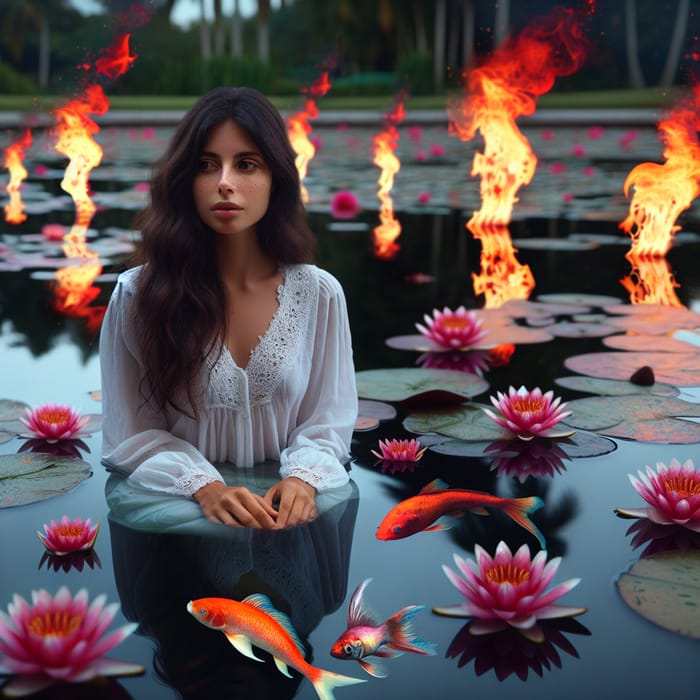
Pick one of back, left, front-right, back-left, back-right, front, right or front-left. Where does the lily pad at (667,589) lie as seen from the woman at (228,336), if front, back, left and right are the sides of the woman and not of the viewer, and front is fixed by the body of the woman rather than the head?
front-left

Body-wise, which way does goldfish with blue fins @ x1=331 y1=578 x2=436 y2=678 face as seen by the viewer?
to the viewer's left

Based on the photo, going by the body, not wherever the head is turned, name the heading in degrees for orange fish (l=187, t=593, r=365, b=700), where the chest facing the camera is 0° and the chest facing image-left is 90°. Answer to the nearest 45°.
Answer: approximately 90°

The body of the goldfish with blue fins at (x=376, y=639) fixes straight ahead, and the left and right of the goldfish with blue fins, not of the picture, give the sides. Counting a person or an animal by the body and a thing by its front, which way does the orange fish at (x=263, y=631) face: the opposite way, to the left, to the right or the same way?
the same way

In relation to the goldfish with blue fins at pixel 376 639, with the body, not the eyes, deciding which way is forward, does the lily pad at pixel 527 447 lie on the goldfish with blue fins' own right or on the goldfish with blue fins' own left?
on the goldfish with blue fins' own right

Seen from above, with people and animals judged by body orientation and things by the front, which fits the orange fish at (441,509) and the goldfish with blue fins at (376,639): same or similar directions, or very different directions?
same or similar directions

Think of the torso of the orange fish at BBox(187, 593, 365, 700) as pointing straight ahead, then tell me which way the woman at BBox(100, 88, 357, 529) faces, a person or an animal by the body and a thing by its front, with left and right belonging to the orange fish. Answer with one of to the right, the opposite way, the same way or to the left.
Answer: to the left

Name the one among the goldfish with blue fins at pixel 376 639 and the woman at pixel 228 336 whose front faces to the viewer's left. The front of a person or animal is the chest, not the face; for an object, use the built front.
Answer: the goldfish with blue fins

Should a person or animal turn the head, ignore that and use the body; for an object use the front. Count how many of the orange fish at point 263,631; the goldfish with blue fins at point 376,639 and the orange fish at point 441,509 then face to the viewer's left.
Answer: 3

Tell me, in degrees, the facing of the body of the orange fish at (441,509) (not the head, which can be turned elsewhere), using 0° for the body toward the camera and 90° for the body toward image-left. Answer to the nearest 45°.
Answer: approximately 90°

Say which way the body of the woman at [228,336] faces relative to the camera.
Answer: toward the camera

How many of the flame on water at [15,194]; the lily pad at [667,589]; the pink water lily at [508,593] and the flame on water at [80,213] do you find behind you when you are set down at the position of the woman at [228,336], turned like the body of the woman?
2
